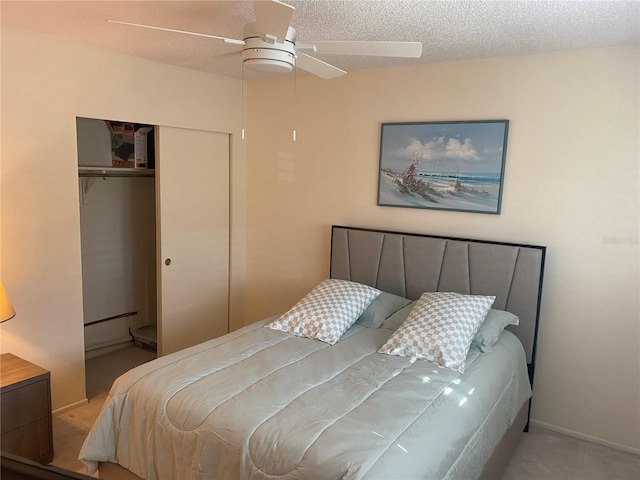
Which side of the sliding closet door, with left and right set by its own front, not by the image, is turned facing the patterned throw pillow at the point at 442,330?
front

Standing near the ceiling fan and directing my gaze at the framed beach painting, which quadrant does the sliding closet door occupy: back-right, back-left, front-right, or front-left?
front-left

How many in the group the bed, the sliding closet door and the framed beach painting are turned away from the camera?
0

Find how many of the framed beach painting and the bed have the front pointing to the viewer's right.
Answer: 0

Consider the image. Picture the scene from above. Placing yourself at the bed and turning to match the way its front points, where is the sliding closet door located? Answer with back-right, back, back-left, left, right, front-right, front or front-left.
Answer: right

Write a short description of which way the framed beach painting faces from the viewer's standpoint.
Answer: facing the viewer and to the left of the viewer

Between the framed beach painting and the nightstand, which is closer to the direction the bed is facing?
the nightstand

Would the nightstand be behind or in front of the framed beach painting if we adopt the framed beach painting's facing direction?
in front

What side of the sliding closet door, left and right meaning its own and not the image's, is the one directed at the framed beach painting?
front

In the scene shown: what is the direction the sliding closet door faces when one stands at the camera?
facing the viewer and to the right of the viewer

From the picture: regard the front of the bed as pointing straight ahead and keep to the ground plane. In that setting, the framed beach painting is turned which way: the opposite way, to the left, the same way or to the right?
the same way
